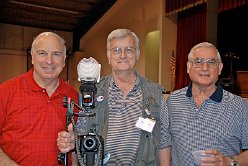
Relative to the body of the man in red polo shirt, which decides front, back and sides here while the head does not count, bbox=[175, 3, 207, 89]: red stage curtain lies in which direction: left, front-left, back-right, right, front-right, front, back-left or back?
left

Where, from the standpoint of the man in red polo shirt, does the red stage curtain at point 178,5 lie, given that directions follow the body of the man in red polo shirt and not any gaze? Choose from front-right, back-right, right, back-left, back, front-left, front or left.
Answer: left

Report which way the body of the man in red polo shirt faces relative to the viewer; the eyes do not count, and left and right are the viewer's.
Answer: facing the viewer and to the right of the viewer
